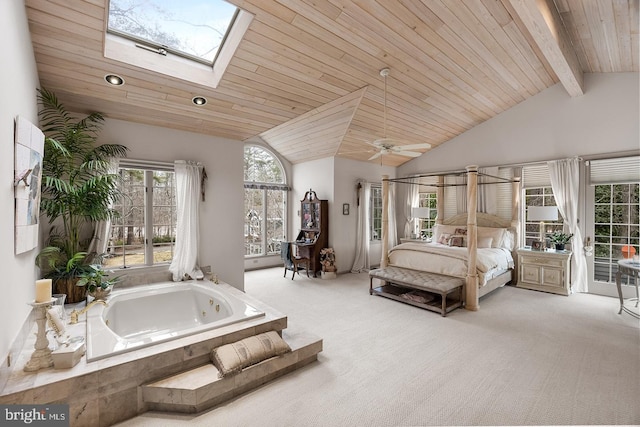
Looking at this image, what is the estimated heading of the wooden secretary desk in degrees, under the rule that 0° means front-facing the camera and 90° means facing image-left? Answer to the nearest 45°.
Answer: approximately 45°

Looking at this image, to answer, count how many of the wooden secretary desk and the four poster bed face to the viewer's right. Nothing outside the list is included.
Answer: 0

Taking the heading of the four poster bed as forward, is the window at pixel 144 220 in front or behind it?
in front

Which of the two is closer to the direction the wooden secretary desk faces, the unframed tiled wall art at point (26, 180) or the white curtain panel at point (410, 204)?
the unframed tiled wall art

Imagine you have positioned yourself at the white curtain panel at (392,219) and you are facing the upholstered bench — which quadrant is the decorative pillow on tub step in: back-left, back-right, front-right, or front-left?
front-right

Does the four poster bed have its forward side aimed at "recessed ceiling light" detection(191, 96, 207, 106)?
yes

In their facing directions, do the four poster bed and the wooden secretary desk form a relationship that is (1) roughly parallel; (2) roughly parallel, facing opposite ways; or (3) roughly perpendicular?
roughly parallel

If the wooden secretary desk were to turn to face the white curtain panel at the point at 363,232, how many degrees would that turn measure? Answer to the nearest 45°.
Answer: approximately 135° to its left

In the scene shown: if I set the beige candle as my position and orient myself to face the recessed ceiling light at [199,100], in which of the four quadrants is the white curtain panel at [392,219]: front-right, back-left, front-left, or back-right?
front-right

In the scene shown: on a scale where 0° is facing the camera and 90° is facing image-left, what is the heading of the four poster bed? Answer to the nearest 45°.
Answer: approximately 45°

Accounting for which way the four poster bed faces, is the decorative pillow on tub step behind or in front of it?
in front

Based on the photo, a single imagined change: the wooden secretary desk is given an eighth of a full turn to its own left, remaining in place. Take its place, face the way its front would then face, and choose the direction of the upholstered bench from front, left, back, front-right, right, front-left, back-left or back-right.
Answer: front-left

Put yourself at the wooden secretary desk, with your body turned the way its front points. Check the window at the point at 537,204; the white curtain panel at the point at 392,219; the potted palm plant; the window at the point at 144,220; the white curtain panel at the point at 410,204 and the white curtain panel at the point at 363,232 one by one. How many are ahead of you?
2

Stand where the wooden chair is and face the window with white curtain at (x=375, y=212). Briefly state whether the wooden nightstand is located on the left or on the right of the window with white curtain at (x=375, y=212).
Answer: right

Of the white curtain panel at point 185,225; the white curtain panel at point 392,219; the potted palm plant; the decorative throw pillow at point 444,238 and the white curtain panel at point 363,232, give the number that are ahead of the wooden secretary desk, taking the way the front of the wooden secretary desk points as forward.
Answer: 2

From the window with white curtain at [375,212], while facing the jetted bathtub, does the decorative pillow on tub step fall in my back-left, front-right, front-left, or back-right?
front-left
